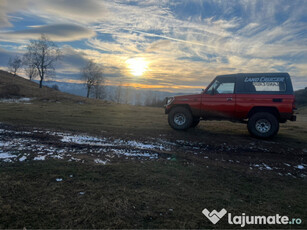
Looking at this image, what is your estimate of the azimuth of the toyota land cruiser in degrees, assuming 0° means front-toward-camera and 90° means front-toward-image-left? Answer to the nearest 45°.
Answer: approximately 90°
